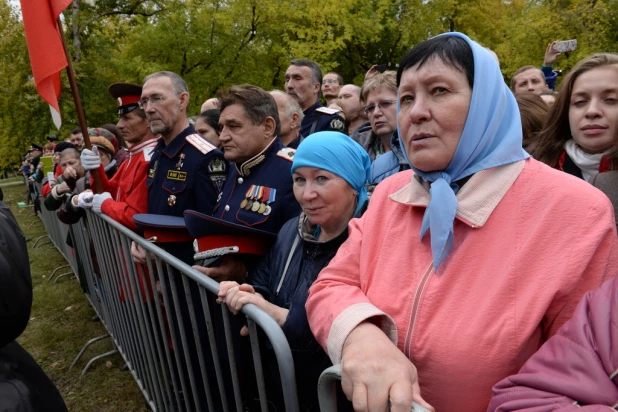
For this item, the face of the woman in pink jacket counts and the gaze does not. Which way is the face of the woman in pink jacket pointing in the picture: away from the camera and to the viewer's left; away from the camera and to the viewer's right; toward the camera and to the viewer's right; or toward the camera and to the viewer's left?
toward the camera and to the viewer's left

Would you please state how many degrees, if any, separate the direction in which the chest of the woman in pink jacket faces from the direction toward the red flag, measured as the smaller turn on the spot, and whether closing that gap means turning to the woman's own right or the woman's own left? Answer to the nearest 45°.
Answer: approximately 90° to the woman's own right

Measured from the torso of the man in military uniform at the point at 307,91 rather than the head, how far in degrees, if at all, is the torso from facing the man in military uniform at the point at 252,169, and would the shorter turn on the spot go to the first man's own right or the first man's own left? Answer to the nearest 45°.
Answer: approximately 45° to the first man's own left

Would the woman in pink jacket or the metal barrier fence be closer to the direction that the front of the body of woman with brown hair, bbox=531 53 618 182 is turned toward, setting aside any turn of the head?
the woman in pink jacket

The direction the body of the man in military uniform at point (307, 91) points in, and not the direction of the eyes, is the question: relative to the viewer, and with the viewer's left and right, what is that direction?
facing the viewer and to the left of the viewer

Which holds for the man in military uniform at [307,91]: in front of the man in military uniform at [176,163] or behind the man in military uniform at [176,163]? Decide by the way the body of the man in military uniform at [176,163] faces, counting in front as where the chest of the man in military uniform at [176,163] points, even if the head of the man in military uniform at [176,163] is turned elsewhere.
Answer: behind

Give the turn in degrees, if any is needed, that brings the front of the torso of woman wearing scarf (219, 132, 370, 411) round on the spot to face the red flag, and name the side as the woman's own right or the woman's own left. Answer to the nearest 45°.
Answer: approximately 90° to the woman's own right

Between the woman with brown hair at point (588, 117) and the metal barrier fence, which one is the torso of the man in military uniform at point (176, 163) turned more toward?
the metal barrier fence

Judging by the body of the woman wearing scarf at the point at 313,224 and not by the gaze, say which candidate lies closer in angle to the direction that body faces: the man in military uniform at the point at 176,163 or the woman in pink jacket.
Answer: the woman in pink jacket

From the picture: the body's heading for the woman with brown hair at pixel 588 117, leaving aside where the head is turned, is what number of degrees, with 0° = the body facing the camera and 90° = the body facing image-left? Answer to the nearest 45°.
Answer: approximately 0°
